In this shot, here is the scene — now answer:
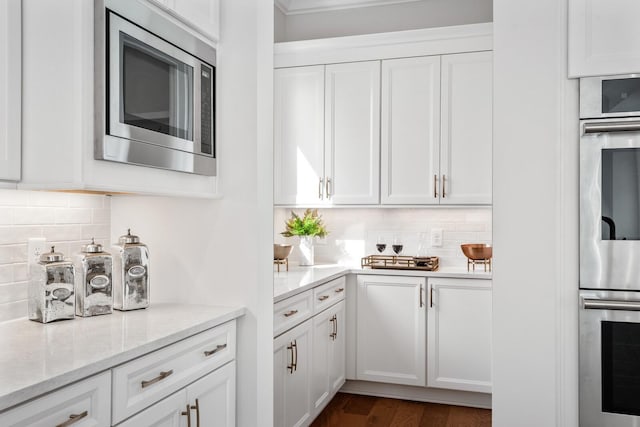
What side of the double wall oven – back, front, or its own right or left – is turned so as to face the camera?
front

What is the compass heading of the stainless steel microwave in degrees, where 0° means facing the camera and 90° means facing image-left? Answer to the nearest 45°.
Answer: approximately 315°

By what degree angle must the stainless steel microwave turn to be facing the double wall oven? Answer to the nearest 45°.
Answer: approximately 45° to its left

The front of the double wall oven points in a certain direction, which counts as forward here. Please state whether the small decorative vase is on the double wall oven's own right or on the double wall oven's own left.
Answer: on the double wall oven's own right

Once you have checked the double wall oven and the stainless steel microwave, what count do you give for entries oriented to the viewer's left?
0

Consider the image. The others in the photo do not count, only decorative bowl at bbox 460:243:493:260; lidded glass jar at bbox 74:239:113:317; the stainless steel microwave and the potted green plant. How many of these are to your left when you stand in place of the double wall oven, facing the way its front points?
0

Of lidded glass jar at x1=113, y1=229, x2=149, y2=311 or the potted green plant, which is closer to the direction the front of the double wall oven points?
the lidded glass jar

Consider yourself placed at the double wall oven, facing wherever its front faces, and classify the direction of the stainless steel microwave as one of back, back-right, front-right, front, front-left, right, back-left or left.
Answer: front-right

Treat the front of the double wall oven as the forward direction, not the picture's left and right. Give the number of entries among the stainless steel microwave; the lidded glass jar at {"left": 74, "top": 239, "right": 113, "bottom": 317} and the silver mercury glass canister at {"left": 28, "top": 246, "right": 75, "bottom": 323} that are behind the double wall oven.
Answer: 0

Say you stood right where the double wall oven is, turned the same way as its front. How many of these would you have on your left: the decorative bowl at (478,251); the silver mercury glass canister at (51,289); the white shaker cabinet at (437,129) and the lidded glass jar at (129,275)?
0

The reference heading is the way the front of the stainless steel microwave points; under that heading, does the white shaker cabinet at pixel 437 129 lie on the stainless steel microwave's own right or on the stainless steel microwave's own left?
on the stainless steel microwave's own left

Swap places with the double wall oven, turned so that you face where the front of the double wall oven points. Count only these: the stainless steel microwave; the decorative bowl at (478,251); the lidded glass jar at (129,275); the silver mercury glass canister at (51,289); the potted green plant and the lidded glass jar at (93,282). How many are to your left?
0

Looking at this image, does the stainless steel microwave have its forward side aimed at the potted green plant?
no

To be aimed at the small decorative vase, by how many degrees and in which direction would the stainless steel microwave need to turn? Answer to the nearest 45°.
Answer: approximately 90° to its left
